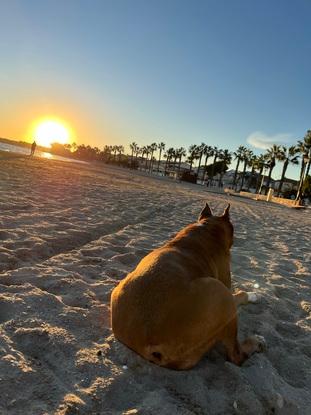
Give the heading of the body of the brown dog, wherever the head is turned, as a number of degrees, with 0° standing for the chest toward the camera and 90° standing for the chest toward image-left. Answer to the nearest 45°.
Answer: approximately 225°
